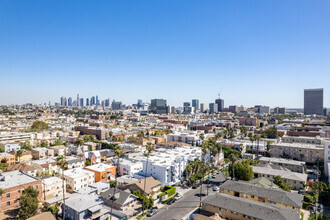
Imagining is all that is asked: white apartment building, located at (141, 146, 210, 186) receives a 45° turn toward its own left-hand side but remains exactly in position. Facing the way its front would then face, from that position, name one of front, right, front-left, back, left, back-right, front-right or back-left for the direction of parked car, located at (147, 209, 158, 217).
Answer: right

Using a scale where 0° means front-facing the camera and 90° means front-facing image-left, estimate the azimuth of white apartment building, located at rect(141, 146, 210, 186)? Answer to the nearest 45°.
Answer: approximately 315°

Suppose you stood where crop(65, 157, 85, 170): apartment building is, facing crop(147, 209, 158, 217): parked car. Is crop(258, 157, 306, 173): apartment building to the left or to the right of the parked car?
left

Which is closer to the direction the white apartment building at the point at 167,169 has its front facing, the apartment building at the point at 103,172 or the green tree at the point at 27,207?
the green tree

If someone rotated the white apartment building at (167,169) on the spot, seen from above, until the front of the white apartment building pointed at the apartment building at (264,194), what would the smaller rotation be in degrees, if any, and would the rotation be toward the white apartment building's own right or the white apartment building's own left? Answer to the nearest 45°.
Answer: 0° — it already faces it

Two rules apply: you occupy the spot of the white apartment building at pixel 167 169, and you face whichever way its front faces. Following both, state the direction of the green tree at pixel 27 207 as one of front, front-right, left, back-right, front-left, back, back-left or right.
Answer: right

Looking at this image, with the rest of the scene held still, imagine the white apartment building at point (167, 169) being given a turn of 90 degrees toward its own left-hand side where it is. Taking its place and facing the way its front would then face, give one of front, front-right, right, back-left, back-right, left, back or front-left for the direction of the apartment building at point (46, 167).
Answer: back-left

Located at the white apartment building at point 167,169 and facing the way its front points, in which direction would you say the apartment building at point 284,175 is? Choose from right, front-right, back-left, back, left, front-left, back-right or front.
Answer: front-left

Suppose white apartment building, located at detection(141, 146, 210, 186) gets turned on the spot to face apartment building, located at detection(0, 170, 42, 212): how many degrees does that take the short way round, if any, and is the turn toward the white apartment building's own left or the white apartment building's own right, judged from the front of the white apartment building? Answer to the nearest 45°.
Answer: approximately 90° to the white apartment building's own right

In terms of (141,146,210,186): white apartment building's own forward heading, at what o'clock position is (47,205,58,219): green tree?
The green tree is roughly at 3 o'clock from the white apartment building.
